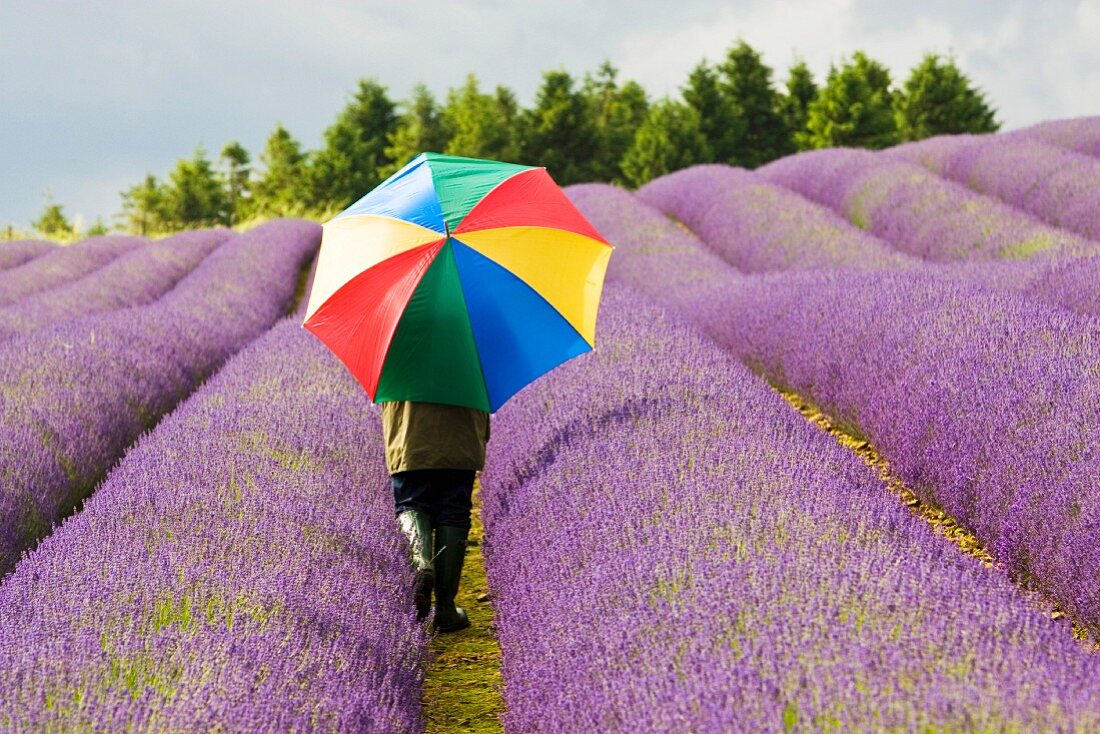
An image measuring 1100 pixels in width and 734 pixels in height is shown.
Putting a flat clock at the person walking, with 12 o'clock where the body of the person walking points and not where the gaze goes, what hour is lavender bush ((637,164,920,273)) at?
The lavender bush is roughly at 1 o'clock from the person walking.

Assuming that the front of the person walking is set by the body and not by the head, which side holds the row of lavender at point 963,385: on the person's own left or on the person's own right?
on the person's own right

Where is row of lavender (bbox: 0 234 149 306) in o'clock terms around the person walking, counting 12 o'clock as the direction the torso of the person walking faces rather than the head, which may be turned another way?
The row of lavender is roughly at 11 o'clock from the person walking.

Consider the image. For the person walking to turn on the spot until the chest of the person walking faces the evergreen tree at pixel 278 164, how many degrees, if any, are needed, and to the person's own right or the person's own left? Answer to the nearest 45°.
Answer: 0° — they already face it

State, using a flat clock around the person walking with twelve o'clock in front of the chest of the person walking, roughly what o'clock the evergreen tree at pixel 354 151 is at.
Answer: The evergreen tree is roughly at 12 o'clock from the person walking.

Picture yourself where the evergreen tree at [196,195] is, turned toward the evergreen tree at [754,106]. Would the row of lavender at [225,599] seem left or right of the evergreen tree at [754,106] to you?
right

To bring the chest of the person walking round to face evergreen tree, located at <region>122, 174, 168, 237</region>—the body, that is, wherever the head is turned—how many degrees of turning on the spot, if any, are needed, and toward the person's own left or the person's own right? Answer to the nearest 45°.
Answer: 0° — they already face it

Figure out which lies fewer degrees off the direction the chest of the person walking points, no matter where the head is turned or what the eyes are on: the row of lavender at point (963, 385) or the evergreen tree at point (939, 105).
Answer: the evergreen tree

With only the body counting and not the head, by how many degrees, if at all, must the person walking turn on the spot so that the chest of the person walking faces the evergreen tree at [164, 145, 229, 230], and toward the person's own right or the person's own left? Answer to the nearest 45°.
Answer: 0° — they already face it

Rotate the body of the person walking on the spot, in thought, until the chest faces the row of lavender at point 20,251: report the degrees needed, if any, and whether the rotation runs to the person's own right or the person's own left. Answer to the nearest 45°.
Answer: approximately 45° to the person's own left

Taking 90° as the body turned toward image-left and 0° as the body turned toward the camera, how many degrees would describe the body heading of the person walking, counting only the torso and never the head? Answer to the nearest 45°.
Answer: approximately 180°
